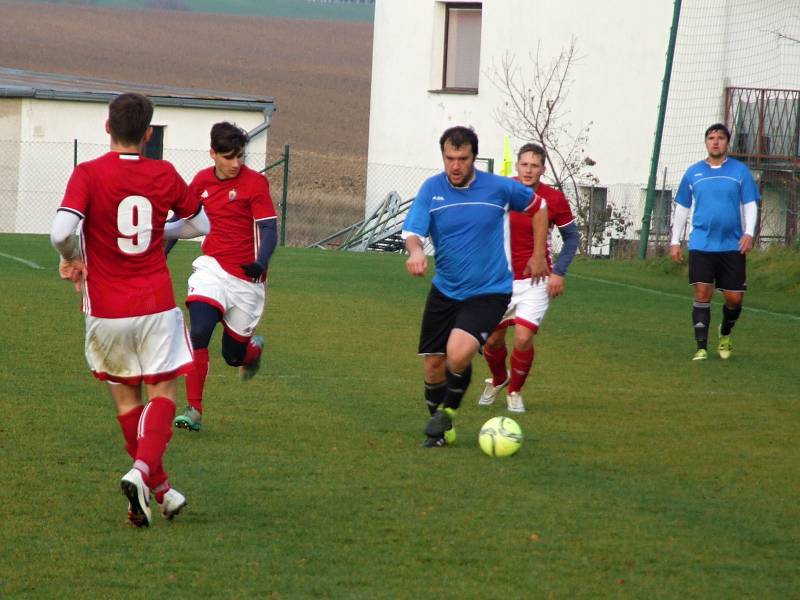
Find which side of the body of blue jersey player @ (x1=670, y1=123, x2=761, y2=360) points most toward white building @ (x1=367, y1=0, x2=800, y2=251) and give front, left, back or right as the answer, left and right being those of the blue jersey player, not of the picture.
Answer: back

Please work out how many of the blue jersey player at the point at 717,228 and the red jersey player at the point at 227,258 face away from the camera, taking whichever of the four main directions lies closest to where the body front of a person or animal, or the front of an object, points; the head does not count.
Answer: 0

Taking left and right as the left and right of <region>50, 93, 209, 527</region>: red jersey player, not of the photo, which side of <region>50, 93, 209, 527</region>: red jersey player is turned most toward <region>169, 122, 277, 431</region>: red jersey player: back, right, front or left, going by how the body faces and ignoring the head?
front

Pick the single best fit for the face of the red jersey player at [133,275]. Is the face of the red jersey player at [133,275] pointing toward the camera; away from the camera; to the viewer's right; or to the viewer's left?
away from the camera

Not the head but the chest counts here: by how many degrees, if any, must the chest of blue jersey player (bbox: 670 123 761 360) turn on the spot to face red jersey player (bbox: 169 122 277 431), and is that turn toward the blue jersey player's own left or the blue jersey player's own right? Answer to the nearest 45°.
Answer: approximately 45° to the blue jersey player's own right

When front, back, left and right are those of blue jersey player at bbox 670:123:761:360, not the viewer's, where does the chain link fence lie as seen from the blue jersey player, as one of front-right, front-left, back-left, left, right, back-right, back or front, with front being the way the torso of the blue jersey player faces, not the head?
back-right

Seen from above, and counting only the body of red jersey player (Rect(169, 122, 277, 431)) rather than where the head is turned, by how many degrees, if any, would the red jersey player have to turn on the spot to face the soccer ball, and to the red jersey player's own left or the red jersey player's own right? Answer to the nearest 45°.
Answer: approximately 90° to the red jersey player's own left

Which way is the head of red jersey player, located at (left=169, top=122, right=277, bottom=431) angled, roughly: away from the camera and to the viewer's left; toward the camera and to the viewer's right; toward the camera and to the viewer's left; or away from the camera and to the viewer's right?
toward the camera and to the viewer's right

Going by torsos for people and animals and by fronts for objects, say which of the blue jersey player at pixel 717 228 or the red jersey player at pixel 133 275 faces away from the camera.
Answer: the red jersey player

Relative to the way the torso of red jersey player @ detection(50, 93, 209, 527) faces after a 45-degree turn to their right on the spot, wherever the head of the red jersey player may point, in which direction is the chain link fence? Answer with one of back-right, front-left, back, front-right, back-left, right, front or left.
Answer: front-left

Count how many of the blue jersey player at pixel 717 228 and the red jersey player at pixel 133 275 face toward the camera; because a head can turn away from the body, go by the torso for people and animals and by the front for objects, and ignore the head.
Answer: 1

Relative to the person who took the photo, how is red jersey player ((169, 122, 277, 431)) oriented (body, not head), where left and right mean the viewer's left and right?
facing the viewer and to the left of the viewer

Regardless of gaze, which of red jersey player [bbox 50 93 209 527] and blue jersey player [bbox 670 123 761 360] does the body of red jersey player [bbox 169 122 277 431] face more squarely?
the red jersey player

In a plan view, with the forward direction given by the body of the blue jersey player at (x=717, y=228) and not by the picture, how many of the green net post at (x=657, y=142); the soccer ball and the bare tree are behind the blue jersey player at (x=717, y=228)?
2

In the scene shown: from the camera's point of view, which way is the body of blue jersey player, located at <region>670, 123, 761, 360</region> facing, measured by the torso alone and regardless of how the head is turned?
toward the camera

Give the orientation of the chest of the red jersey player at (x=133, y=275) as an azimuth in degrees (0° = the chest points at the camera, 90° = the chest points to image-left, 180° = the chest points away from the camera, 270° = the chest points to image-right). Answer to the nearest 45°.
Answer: approximately 180°

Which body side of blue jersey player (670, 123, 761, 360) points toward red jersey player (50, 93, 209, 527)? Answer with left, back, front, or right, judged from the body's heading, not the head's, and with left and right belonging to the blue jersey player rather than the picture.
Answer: front
